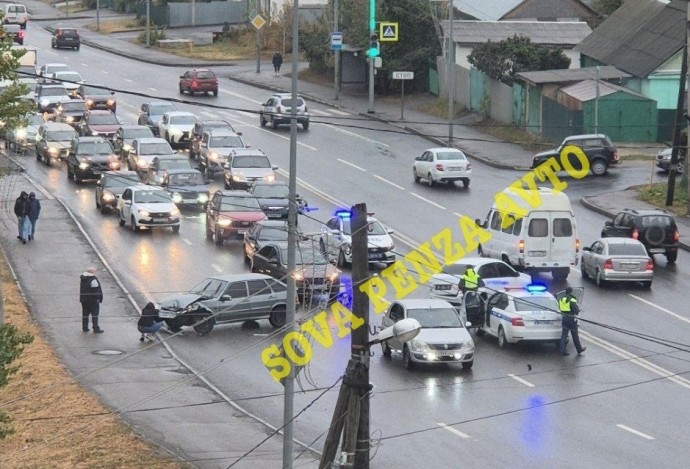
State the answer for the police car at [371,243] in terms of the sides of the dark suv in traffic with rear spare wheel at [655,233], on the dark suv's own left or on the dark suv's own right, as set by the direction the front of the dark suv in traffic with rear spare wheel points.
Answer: on the dark suv's own left

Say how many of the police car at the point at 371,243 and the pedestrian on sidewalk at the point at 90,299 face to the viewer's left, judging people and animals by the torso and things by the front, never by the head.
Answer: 0

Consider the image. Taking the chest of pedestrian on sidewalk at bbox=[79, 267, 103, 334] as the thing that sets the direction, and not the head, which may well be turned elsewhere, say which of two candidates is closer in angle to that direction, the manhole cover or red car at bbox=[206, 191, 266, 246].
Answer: the red car

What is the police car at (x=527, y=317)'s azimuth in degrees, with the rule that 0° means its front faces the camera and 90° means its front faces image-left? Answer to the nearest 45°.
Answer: approximately 135°

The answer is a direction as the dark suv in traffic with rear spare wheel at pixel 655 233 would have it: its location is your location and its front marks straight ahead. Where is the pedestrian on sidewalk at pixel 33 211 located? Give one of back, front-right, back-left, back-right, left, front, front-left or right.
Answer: front-left

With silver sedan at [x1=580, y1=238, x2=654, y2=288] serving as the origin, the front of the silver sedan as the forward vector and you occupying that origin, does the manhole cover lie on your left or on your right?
on your left

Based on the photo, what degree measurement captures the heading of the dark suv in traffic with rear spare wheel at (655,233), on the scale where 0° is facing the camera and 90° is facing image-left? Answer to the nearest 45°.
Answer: approximately 135°

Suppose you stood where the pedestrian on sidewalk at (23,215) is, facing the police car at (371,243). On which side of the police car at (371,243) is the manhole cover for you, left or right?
right

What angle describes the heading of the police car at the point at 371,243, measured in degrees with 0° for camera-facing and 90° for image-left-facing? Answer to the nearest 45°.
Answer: approximately 315°

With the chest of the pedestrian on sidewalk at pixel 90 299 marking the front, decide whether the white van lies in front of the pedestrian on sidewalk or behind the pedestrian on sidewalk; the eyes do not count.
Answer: in front

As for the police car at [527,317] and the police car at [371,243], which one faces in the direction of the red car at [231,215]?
the police car at [527,317]

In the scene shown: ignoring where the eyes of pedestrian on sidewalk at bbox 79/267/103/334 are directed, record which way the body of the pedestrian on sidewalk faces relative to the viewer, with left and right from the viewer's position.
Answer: facing away from the viewer and to the right of the viewer
